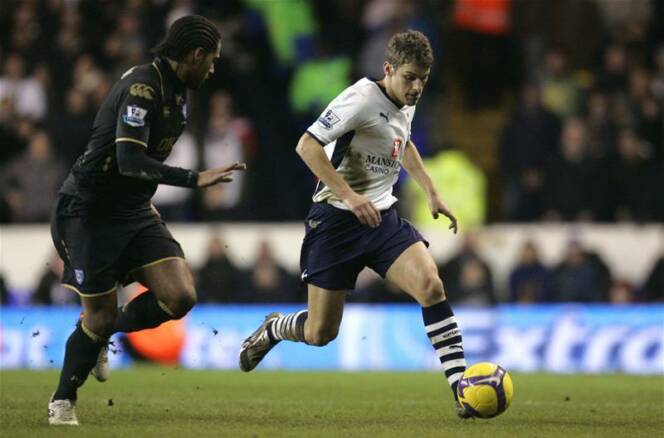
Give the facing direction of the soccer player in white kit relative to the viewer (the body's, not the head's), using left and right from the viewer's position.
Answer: facing the viewer and to the right of the viewer

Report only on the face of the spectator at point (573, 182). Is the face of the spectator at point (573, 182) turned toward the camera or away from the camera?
toward the camera

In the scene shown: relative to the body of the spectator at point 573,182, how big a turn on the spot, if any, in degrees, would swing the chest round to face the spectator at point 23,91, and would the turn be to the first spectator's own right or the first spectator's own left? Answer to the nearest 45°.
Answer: approximately 90° to the first spectator's own right

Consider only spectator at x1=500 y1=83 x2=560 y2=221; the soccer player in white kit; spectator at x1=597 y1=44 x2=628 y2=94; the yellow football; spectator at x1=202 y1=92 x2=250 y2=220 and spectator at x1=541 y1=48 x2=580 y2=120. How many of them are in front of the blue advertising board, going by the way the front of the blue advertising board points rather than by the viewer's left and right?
2

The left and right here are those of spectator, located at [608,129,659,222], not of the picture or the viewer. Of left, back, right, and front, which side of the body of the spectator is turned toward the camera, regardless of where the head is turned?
front

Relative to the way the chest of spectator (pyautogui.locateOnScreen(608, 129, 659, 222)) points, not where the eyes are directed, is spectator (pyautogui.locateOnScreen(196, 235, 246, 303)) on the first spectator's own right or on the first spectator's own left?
on the first spectator's own right

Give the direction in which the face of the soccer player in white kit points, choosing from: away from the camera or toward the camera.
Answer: toward the camera

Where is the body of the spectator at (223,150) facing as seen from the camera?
toward the camera

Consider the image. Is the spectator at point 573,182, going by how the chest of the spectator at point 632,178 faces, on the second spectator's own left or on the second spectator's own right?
on the second spectator's own right

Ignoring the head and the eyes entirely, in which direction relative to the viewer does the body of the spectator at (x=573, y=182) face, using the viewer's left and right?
facing the viewer

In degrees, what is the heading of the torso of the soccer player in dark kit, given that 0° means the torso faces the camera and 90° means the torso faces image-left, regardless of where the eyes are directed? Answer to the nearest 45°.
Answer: approximately 270°

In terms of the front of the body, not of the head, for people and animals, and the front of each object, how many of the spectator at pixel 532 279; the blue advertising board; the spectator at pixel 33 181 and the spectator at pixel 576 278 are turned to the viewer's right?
0

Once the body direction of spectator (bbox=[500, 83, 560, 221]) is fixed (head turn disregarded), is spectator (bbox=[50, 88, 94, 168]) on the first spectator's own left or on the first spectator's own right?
on the first spectator's own right

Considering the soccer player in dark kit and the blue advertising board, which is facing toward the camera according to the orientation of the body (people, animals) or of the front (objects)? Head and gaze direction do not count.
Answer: the blue advertising board

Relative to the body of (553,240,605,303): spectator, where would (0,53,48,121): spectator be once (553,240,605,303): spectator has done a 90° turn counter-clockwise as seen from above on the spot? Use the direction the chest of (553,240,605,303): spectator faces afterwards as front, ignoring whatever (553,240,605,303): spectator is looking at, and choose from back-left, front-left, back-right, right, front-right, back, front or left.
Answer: back

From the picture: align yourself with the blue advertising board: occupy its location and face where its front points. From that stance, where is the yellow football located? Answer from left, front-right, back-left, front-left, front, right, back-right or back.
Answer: front

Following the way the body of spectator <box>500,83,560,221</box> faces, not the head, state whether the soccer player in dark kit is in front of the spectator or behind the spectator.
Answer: in front

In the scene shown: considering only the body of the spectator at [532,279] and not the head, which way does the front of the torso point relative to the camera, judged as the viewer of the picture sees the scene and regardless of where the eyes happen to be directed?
toward the camera
